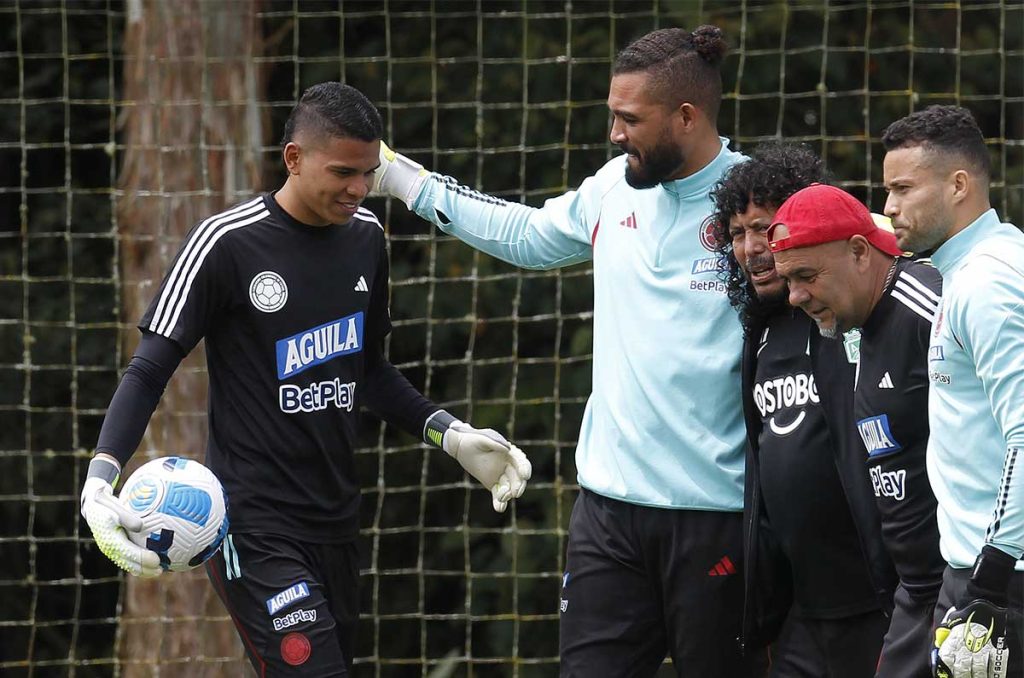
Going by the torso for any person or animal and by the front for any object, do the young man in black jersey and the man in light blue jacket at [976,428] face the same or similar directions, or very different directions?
very different directions

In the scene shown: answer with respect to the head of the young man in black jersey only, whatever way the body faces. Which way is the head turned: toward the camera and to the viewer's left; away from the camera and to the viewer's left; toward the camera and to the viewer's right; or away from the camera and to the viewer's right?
toward the camera and to the viewer's right

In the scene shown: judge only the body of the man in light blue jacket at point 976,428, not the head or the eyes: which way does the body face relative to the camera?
to the viewer's left

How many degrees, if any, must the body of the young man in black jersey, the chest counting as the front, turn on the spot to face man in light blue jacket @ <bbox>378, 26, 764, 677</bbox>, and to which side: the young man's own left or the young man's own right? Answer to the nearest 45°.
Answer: approximately 45° to the young man's own left

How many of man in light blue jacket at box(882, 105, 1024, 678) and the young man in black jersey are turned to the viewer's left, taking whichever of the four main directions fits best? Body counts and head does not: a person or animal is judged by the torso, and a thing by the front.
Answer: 1

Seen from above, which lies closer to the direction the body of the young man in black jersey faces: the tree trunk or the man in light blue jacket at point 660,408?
the man in light blue jacket

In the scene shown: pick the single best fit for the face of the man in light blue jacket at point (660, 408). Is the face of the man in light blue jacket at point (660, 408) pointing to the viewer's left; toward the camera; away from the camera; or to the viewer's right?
to the viewer's left

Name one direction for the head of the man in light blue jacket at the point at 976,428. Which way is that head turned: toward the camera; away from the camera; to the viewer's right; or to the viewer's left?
to the viewer's left

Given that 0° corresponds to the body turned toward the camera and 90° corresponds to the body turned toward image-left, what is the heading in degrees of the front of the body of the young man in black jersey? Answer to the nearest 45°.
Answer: approximately 315°

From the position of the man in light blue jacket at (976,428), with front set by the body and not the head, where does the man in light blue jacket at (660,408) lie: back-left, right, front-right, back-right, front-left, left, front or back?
front-right
